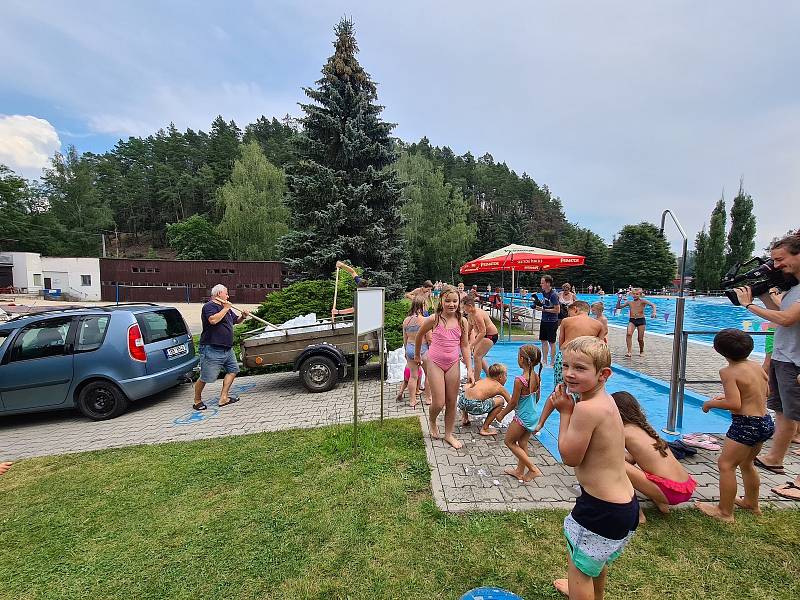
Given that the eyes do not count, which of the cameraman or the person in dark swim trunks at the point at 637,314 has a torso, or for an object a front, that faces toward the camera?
the person in dark swim trunks

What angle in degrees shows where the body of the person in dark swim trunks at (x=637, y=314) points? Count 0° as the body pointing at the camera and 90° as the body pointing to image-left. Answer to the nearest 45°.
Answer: approximately 0°

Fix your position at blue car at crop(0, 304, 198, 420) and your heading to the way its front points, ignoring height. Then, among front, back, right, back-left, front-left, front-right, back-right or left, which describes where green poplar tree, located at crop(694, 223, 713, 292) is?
back-right

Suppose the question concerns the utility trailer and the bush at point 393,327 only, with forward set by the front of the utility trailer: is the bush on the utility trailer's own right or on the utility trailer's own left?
on the utility trailer's own right

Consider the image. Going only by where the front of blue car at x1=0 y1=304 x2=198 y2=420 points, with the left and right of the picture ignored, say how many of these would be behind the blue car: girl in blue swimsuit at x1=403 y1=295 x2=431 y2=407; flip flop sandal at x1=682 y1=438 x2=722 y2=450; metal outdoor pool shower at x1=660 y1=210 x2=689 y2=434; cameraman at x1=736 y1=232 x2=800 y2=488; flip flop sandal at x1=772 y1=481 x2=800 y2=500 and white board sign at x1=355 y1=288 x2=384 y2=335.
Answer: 6

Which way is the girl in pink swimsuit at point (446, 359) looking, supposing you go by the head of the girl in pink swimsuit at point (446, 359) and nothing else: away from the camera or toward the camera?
toward the camera

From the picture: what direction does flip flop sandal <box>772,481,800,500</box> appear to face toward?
to the viewer's left

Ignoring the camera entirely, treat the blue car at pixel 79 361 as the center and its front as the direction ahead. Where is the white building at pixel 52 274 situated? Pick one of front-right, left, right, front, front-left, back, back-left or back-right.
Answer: front-right

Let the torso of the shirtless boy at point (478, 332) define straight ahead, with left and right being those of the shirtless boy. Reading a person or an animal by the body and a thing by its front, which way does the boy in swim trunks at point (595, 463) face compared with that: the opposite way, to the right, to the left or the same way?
the same way

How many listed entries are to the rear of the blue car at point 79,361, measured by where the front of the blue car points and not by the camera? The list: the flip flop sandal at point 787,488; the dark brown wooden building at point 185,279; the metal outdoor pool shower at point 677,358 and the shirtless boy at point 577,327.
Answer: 3

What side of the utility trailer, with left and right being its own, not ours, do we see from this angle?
left

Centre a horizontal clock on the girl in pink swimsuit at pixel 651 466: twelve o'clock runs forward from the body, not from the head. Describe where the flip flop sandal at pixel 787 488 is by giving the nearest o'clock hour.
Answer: The flip flop sandal is roughly at 3 o'clock from the girl in pink swimsuit.

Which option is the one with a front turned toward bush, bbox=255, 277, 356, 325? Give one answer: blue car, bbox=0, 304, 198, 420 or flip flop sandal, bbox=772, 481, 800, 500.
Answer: the flip flop sandal

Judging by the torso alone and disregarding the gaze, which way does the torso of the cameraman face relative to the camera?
to the viewer's left

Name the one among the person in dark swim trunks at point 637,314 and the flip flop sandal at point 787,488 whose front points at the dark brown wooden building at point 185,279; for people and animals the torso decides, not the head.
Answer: the flip flop sandal

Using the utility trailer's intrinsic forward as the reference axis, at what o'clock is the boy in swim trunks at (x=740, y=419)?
The boy in swim trunks is roughly at 8 o'clock from the utility trailer.

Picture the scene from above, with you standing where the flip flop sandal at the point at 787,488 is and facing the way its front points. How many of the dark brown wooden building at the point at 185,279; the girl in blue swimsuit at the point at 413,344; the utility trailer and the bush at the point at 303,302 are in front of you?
4
